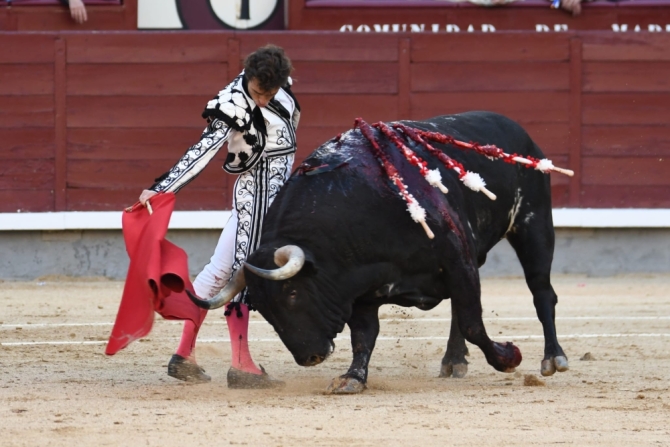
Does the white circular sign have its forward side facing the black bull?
yes

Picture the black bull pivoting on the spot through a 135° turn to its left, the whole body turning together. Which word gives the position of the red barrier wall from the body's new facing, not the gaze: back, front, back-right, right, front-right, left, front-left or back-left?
left

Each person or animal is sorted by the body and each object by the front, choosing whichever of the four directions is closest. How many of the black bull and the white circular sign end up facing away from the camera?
0

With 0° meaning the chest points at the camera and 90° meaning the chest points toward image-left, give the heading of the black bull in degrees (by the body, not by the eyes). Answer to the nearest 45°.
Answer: approximately 45°

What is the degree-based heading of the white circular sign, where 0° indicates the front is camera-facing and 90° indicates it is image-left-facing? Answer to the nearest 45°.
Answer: approximately 0°
